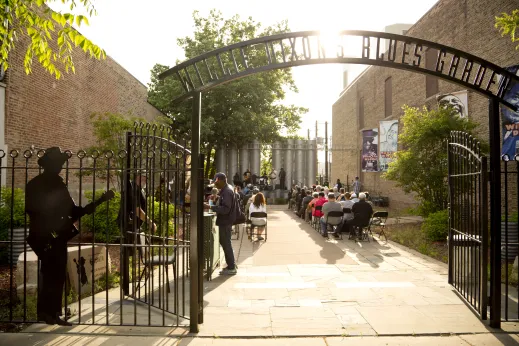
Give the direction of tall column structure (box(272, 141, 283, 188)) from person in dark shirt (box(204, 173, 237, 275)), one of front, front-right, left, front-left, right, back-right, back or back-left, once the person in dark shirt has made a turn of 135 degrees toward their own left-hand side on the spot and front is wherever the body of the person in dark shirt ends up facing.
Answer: back-left

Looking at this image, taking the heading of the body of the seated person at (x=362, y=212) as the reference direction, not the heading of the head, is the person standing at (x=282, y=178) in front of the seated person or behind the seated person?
in front

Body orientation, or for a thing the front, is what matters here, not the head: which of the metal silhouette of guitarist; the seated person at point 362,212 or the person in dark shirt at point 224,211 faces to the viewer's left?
the person in dark shirt

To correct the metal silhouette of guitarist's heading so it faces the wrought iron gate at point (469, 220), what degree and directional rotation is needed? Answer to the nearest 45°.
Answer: approximately 45° to its left

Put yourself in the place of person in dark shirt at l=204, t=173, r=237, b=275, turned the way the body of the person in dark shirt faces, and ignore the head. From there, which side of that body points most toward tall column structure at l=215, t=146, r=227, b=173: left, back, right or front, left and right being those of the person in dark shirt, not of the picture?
right

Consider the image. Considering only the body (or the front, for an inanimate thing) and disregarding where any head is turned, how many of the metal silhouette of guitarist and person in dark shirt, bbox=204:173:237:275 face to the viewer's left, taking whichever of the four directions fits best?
1

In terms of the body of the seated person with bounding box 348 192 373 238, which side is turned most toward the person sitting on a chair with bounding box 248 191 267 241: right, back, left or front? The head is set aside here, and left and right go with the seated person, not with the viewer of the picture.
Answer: left

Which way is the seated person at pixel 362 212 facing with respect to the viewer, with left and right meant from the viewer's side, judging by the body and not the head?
facing away from the viewer

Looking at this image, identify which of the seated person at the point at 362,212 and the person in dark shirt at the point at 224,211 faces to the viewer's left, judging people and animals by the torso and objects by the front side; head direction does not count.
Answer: the person in dark shirt

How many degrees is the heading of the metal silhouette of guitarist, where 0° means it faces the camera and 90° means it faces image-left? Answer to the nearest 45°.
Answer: approximately 315°

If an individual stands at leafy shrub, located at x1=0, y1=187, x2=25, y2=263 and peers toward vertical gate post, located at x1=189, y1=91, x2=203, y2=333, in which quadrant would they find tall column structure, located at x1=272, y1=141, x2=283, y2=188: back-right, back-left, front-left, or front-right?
back-left

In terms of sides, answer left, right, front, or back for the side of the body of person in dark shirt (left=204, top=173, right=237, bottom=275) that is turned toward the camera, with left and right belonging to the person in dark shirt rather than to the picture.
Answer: left

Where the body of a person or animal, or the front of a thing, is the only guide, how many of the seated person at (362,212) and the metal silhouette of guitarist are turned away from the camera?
1
